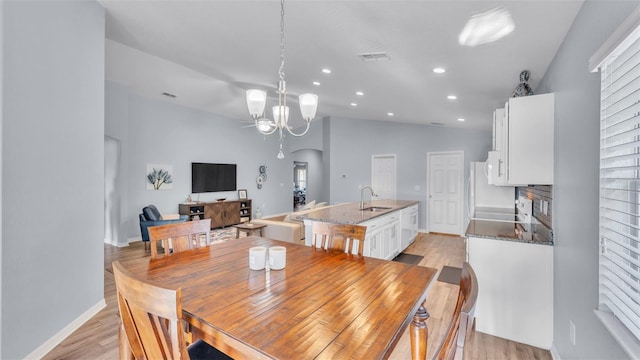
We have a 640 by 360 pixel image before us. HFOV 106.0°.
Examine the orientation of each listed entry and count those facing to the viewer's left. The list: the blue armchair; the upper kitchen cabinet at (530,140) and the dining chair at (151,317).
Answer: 1

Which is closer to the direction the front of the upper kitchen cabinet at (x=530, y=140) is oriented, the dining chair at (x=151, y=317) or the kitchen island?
the kitchen island

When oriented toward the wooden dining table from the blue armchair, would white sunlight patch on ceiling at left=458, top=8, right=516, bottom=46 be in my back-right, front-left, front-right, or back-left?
front-left

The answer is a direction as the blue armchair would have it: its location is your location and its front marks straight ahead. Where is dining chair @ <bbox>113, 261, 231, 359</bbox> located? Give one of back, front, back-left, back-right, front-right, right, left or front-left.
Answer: right

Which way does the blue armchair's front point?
to the viewer's right

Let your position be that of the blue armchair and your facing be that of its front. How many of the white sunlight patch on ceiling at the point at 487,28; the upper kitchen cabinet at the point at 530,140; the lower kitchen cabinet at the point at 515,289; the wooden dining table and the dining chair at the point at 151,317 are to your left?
0

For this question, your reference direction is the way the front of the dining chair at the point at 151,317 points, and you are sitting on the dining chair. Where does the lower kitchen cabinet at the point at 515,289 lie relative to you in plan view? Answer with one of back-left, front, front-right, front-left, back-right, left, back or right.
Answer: front-right

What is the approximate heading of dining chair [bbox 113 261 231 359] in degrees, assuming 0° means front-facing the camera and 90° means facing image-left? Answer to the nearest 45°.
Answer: approximately 225°

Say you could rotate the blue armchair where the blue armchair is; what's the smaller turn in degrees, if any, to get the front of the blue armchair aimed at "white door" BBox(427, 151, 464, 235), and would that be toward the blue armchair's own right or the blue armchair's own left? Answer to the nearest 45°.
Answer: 0° — it already faces it

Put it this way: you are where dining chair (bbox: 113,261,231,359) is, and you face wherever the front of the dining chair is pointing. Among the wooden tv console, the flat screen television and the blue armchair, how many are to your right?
0

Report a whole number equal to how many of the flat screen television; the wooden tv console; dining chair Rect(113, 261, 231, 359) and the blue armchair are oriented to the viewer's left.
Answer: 0

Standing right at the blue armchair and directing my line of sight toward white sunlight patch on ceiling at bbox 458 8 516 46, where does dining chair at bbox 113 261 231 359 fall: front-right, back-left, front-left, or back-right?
front-right

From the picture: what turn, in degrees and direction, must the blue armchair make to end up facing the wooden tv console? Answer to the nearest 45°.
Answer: approximately 45° to its left
